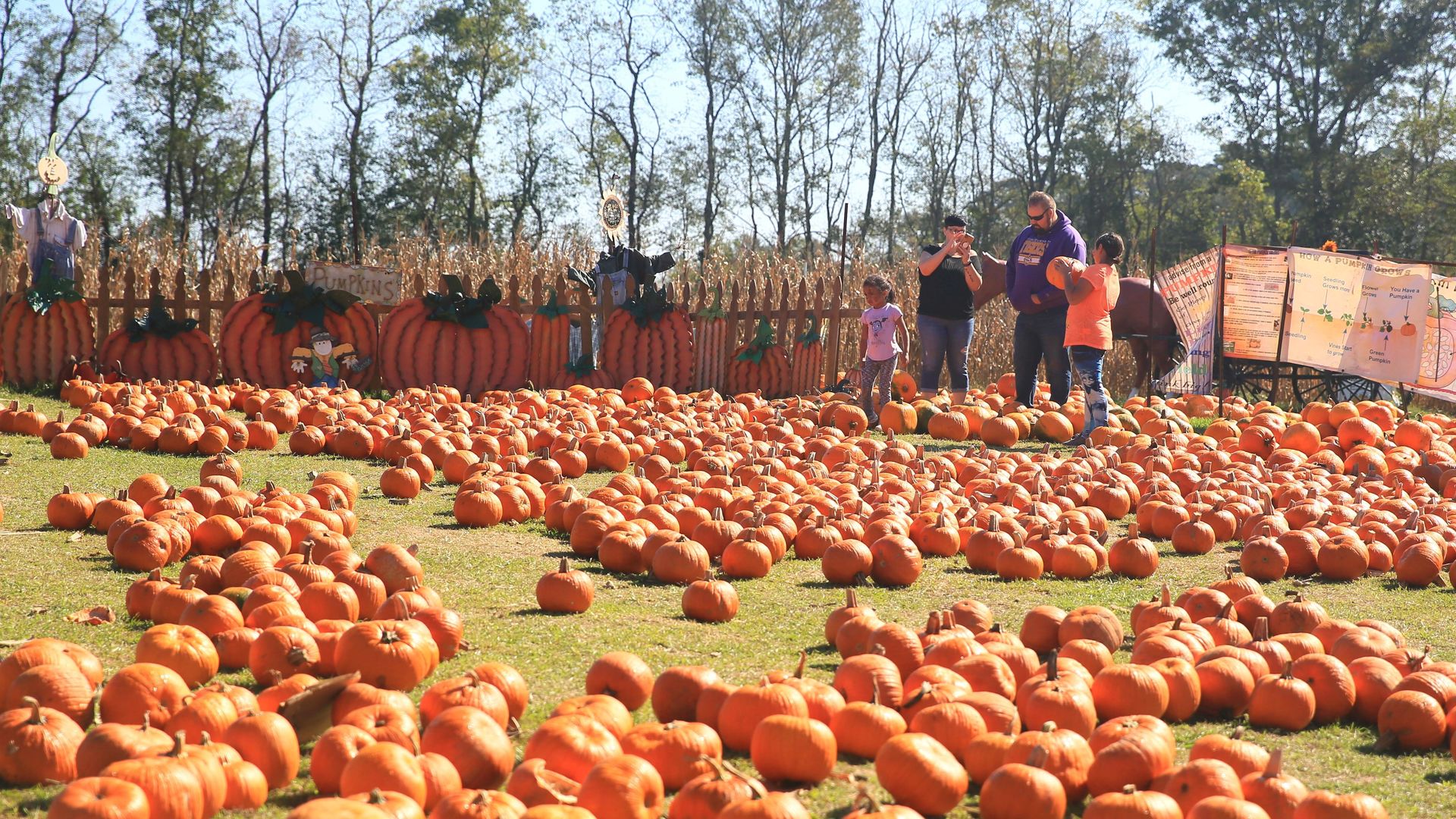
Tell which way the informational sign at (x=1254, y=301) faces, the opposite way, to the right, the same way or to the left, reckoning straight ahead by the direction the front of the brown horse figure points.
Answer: to the left

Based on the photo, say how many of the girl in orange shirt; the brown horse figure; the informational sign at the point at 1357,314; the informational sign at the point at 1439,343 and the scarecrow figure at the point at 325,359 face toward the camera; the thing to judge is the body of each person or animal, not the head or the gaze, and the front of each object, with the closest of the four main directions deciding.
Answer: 3

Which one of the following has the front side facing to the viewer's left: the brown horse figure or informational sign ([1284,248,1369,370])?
the brown horse figure

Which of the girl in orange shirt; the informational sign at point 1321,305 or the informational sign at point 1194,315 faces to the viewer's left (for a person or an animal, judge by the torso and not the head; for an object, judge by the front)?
the girl in orange shirt

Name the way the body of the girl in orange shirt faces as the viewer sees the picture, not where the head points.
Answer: to the viewer's left

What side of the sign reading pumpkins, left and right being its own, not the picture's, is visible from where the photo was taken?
front

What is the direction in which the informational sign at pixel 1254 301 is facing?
toward the camera

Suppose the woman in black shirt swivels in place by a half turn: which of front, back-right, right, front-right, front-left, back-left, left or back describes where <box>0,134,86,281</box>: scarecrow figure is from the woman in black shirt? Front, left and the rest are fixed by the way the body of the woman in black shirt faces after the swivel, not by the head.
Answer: front-left

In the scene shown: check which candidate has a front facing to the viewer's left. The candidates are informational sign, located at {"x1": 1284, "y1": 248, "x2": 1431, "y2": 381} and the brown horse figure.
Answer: the brown horse figure

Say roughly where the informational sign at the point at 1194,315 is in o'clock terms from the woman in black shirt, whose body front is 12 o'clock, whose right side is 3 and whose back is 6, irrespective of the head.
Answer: The informational sign is roughly at 9 o'clock from the woman in black shirt.

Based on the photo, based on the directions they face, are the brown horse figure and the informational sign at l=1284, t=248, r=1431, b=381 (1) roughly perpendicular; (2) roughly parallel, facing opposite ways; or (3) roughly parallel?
roughly perpendicular

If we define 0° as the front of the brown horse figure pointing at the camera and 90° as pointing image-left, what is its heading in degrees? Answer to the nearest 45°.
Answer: approximately 90°

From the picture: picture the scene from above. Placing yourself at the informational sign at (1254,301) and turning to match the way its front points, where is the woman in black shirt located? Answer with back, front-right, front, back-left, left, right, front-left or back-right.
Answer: front-right

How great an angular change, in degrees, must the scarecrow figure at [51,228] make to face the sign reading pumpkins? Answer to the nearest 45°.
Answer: approximately 45° to its left

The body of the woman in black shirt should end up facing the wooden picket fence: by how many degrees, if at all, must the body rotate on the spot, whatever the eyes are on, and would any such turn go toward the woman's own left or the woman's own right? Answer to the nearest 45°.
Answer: approximately 90° to the woman's own right
